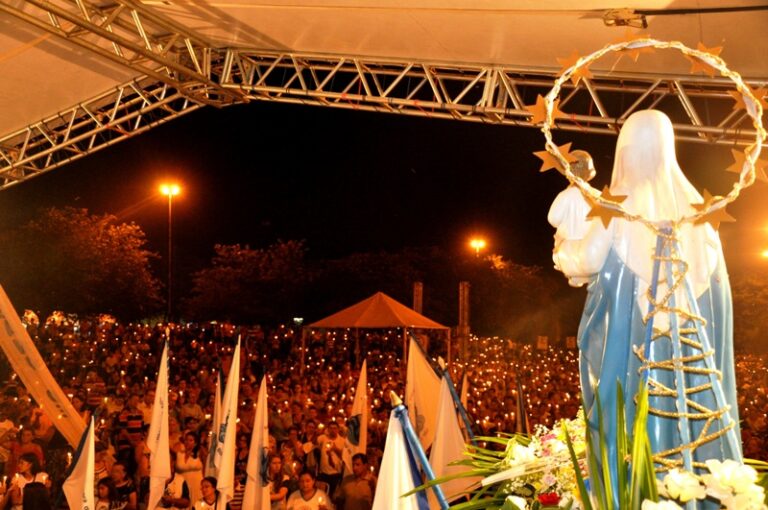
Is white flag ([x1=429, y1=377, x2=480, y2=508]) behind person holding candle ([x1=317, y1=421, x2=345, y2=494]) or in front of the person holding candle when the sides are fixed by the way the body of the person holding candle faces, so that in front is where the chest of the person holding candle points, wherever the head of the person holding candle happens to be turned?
in front

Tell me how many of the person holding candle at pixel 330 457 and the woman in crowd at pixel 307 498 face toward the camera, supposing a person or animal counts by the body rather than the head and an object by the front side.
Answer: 2

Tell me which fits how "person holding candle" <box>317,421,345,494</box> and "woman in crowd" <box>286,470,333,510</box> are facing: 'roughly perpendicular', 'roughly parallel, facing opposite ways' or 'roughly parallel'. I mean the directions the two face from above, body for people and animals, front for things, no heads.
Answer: roughly parallel

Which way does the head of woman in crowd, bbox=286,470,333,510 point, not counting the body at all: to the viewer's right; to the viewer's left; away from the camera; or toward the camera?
toward the camera

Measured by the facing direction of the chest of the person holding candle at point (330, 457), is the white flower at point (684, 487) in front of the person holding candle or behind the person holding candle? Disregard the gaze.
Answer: in front

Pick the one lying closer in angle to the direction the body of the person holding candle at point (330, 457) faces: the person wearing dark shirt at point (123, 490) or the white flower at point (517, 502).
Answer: the white flower

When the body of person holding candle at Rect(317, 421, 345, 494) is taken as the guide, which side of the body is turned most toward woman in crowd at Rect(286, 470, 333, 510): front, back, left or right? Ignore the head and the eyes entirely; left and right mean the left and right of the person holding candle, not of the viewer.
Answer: front

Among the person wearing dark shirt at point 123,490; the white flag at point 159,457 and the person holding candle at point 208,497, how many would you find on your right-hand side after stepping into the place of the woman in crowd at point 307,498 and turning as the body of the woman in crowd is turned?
3

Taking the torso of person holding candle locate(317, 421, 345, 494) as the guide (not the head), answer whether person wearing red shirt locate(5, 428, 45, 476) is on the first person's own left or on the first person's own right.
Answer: on the first person's own right

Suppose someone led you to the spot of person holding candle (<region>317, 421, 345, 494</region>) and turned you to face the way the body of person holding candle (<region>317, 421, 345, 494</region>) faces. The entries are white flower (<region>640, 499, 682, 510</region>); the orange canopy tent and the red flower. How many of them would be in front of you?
2

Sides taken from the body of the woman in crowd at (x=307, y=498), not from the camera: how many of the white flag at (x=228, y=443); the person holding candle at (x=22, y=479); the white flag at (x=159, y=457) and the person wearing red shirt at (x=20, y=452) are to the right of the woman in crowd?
4

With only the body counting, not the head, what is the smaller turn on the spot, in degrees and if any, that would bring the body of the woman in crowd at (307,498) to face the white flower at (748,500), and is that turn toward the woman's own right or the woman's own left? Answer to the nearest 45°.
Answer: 0° — they already face it

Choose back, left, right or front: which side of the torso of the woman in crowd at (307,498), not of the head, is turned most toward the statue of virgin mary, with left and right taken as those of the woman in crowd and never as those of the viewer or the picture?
front

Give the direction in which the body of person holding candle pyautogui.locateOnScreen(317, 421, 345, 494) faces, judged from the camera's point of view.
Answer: toward the camera

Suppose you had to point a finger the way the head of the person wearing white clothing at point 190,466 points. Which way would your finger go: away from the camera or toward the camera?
toward the camera
